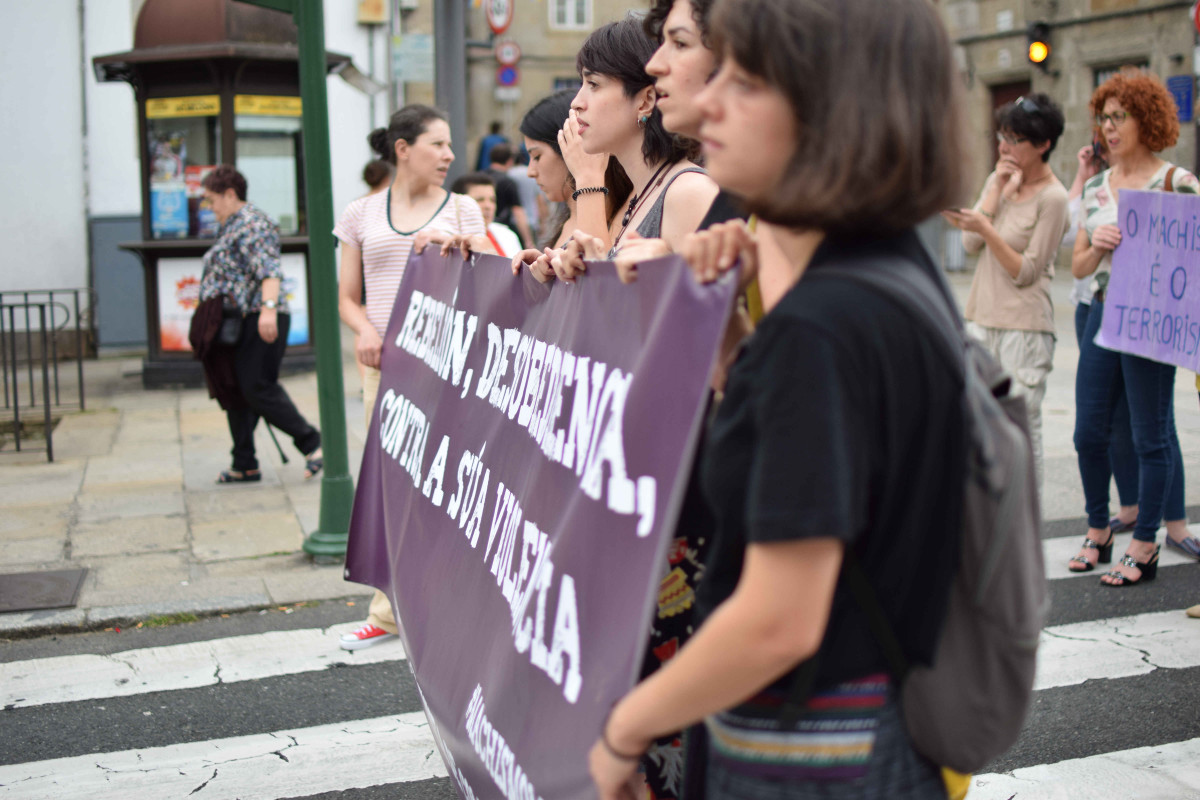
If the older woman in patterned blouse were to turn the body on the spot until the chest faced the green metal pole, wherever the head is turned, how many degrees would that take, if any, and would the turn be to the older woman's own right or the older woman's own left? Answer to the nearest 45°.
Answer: approximately 90° to the older woman's own left

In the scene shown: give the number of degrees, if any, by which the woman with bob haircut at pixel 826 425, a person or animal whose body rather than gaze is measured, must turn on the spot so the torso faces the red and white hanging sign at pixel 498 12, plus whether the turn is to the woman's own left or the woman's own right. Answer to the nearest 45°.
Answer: approximately 90° to the woman's own right

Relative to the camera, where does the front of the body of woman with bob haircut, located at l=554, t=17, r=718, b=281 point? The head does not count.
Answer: to the viewer's left

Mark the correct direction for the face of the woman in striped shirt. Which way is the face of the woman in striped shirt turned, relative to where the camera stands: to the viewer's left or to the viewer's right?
to the viewer's right

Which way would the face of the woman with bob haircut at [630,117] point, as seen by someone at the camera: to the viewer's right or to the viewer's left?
to the viewer's left

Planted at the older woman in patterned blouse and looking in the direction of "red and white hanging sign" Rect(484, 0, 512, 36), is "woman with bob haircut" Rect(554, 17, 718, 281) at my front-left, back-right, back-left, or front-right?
back-right

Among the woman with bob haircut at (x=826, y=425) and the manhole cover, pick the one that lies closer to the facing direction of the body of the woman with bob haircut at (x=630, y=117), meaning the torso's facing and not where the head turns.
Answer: the manhole cover

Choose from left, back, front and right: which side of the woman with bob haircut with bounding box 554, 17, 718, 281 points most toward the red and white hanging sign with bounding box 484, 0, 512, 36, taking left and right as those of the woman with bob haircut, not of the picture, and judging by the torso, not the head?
right

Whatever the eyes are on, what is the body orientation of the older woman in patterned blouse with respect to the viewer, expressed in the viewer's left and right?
facing to the left of the viewer

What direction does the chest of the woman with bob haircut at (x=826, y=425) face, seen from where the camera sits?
to the viewer's left
